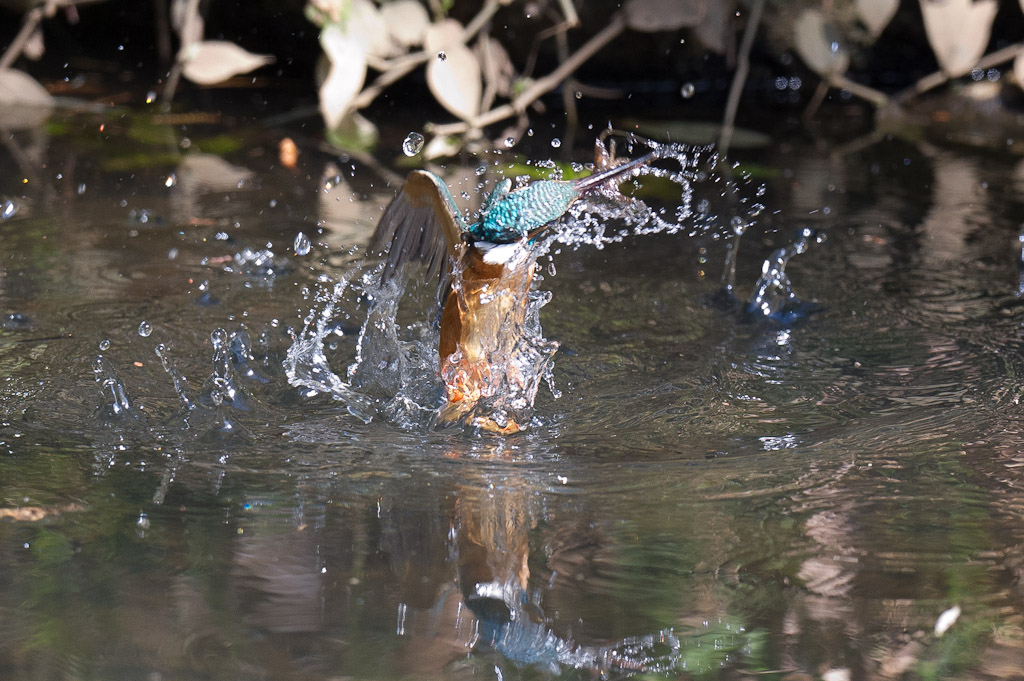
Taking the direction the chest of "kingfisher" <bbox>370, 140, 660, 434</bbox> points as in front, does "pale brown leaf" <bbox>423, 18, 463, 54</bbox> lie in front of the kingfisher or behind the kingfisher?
behind

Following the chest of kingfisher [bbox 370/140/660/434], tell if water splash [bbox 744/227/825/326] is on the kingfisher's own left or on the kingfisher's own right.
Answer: on the kingfisher's own left

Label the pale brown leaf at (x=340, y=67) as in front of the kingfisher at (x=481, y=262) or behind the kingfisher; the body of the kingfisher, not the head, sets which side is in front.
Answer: behind

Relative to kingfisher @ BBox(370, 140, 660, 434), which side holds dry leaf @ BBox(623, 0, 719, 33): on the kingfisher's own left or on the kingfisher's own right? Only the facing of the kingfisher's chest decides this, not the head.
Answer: on the kingfisher's own left

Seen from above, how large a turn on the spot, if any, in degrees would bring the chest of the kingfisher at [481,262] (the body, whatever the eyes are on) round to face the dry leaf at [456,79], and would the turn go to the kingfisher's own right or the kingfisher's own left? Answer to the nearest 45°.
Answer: approximately 135° to the kingfisher's own left

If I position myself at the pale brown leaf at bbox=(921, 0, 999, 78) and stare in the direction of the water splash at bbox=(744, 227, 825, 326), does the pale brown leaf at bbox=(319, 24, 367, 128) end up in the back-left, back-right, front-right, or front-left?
front-right

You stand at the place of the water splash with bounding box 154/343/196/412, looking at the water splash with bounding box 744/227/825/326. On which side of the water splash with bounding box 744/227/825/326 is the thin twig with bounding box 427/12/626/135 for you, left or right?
left

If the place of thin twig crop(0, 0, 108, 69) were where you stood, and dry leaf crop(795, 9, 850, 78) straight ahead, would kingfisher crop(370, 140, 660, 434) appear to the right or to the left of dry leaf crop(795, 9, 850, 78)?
right

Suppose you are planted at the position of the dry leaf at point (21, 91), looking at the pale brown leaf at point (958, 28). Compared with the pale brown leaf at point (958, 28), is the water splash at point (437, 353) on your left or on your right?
right

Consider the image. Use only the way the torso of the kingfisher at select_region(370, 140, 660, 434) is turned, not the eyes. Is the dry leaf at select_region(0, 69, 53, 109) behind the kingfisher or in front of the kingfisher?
behind

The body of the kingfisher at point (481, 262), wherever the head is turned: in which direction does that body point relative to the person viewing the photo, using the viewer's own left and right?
facing the viewer and to the right of the viewer

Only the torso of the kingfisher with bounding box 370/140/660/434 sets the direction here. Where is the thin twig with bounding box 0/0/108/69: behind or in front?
behind

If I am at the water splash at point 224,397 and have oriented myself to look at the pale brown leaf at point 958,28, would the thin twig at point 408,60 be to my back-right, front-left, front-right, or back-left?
front-left
